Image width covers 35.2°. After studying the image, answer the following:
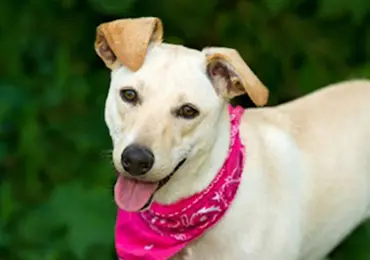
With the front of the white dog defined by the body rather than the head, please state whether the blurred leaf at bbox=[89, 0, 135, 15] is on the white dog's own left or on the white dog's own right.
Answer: on the white dog's own right

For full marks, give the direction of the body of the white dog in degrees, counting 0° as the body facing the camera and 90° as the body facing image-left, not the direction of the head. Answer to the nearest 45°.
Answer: approximately 45°
